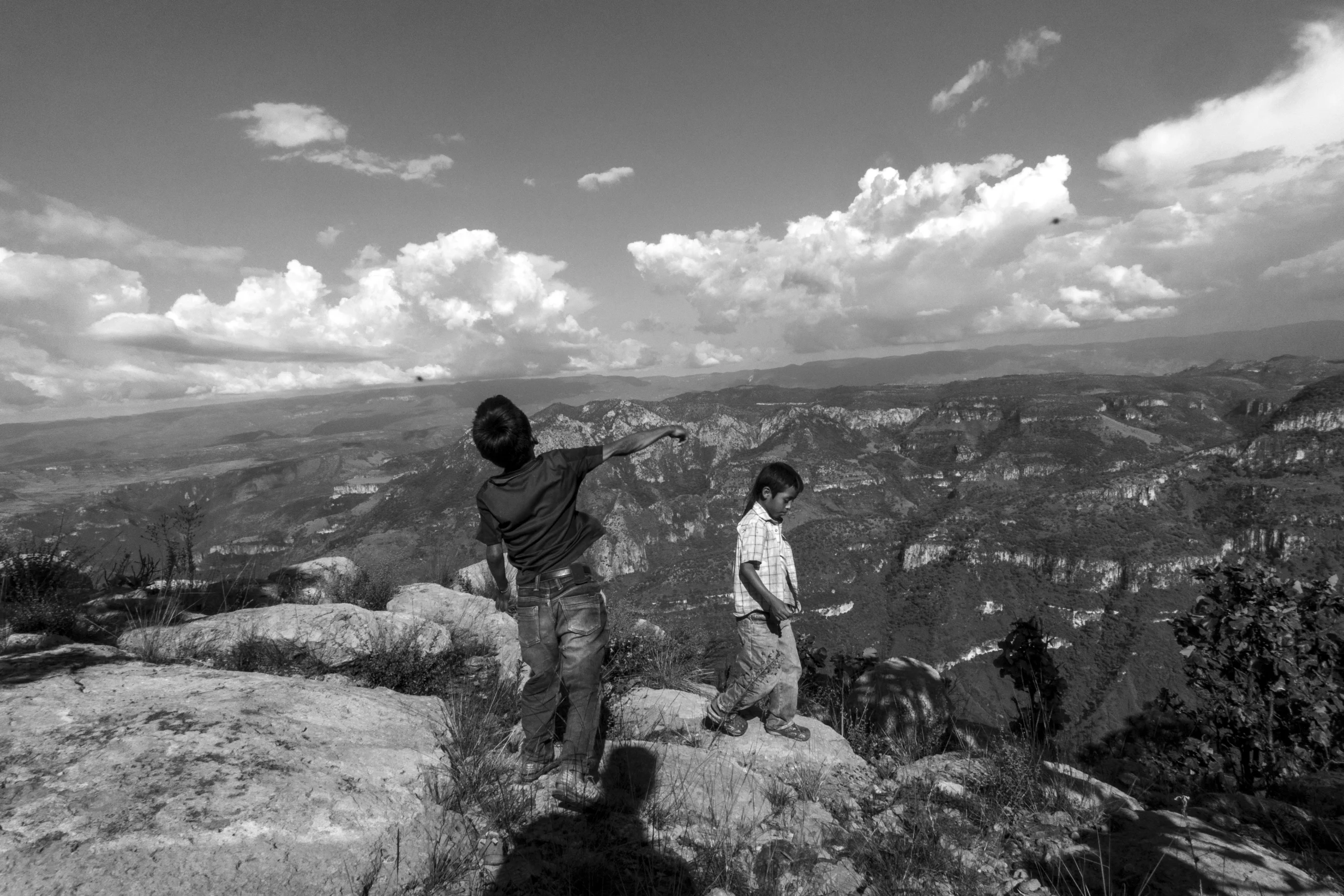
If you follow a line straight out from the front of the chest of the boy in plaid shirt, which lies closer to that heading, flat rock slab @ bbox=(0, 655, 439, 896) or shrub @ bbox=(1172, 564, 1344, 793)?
the shrub

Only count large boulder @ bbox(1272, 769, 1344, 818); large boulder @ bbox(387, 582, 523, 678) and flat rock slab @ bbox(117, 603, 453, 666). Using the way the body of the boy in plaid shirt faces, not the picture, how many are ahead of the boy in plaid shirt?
1

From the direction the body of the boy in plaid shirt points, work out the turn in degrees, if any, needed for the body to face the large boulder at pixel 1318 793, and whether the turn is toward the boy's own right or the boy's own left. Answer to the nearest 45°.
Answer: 0° — they already face it

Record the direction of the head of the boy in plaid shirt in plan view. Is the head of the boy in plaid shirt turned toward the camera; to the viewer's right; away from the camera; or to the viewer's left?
to the viewer's right

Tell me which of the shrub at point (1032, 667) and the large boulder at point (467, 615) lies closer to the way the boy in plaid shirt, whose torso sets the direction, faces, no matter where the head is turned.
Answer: the shrub

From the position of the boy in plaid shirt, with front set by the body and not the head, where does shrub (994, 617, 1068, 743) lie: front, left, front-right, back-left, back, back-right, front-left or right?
front-left

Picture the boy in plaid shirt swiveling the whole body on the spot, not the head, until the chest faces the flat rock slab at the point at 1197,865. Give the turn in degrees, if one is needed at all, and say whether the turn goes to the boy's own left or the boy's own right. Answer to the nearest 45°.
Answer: approximately 45° to the boy's own right

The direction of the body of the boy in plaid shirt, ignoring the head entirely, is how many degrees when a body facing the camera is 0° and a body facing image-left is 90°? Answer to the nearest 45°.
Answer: approximately 270°
